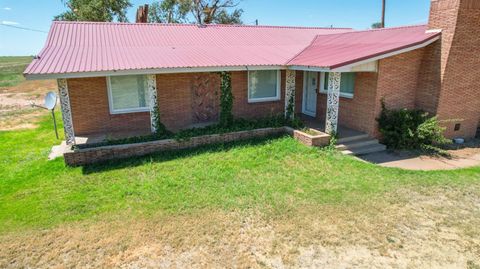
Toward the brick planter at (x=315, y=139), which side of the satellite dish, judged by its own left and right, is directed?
left

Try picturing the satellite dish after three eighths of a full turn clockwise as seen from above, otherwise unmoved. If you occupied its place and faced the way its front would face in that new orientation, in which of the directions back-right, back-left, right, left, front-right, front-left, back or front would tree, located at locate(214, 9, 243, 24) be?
front-right

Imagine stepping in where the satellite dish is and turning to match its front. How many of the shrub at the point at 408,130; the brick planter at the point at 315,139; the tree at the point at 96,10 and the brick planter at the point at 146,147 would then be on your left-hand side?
3

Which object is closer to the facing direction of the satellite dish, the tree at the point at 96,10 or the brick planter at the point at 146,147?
the brick planter

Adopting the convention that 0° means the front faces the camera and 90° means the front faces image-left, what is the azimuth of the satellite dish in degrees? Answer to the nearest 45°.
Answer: approximately 45°
